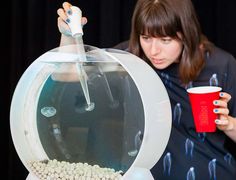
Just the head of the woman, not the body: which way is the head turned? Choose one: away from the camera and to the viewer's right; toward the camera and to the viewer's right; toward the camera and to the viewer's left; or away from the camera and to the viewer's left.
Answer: toward the camera and to the viewer's left

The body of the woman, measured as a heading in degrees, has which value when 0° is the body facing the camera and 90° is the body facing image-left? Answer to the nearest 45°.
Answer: approximately 45°
